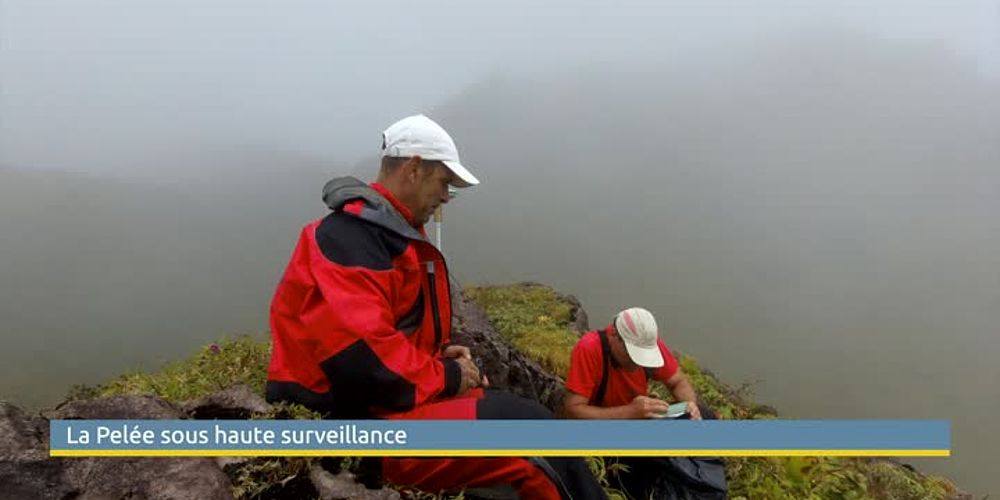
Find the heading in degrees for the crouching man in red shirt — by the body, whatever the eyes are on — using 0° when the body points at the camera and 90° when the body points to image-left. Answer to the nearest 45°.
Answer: approximately 315°

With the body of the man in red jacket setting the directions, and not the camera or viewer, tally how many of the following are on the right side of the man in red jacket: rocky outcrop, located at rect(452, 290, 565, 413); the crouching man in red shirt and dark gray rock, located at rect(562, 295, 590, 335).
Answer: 0

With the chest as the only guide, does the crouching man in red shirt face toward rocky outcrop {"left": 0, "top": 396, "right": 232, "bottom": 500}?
no

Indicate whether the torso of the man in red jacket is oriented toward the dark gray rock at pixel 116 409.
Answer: no

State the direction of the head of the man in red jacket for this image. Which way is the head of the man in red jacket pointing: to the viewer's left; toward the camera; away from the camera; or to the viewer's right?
to the viewer's right

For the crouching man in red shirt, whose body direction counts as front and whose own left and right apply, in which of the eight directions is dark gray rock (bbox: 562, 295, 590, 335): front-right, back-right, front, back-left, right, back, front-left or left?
back-left

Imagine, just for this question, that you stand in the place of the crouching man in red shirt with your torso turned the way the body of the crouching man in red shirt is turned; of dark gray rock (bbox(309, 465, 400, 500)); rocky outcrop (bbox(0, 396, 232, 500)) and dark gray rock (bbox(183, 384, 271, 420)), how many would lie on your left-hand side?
0

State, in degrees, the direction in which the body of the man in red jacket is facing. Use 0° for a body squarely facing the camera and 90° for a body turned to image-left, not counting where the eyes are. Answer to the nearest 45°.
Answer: approximately 270°

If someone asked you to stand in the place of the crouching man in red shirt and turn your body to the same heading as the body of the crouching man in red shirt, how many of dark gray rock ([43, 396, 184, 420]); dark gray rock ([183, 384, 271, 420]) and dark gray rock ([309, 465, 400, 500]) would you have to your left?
0

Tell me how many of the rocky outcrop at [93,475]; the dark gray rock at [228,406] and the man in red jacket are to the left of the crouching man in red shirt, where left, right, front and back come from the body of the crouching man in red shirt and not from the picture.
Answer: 0

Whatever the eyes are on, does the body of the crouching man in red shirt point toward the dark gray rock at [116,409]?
no

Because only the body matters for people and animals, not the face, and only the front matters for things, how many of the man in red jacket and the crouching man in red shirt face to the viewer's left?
0

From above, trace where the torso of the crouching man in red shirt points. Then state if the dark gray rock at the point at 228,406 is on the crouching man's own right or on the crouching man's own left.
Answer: on the crouching man's own right
